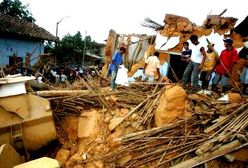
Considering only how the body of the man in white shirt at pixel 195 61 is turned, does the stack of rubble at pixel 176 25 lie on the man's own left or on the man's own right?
on the man's own right

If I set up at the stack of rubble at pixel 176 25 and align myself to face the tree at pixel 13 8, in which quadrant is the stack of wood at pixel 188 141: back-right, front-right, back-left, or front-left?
back-left

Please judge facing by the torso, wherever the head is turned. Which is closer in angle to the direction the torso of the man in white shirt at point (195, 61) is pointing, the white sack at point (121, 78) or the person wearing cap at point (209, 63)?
the white sack

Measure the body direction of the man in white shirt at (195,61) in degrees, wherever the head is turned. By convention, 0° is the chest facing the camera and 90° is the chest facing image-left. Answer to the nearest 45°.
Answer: approximately 45°

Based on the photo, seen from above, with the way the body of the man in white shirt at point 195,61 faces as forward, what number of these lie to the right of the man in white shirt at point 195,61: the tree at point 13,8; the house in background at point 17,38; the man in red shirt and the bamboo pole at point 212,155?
2

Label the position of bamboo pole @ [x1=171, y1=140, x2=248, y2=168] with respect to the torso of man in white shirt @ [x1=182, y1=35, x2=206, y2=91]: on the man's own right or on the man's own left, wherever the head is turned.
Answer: on the man's own left

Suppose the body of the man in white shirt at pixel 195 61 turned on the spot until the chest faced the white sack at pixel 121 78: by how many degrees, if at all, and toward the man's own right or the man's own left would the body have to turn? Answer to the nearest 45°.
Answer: approximately 45° to the man's own right

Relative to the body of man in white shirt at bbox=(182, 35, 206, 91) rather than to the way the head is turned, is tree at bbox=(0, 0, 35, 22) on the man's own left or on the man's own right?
on the man's own right

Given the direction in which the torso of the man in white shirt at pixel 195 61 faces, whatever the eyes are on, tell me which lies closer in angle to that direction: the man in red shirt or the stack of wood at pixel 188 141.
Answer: the stack of wood

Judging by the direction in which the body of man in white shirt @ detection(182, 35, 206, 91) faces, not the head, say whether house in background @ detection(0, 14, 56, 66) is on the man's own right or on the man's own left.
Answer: on the man's own right
